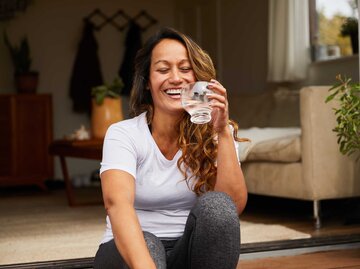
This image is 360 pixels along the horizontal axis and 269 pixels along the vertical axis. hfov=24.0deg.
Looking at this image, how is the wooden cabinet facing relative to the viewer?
toward the camera

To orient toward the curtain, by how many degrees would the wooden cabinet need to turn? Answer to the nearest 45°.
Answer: approximately 45° to its left

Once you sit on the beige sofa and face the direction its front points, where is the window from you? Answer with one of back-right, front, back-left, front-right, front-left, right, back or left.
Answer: back-right

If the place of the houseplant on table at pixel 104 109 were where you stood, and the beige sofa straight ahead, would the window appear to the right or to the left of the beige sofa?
left

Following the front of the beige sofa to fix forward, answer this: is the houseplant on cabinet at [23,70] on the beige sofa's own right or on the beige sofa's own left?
on the beige sofa's own right

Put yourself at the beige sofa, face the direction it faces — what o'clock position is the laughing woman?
The laughing woman is roughly at 11 o'clock from the beige sofa.

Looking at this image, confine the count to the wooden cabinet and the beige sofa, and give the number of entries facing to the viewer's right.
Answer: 0

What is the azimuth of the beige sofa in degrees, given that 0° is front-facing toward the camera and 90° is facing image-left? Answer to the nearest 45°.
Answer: approximately 45°

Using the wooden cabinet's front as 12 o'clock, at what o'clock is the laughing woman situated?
The laughing woman is roughly at 12 o'clock from the wooden cabinet.

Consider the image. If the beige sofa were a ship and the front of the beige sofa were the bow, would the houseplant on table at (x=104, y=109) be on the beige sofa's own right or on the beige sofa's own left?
on the beige sofa's own right

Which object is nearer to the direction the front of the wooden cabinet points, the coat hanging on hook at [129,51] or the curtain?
the curtain
